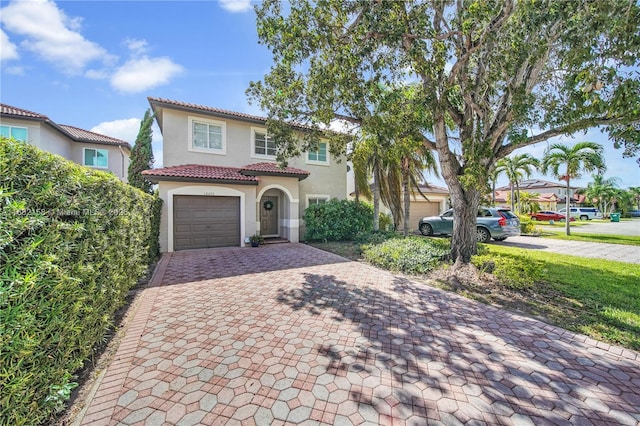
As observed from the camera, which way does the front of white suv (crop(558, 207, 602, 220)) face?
facing to the left of the viewer

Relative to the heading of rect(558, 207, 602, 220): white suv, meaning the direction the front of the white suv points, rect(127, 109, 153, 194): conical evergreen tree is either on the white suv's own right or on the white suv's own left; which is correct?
on the white suv's own left

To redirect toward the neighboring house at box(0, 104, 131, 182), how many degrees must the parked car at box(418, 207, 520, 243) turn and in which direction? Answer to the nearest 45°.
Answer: approximately 45° to its left

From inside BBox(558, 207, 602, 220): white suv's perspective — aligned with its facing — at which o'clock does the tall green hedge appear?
The tall green hedge is roughly at 9 o'clock from the white suv.

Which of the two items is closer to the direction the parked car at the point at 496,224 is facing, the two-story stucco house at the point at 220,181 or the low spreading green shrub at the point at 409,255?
the two-story stucco house

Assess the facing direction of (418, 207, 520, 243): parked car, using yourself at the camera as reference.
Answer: facing away from the viewer and to the left of the viewer

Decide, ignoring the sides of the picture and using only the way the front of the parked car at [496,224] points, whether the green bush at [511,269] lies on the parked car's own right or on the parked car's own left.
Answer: on the parked car's own left
